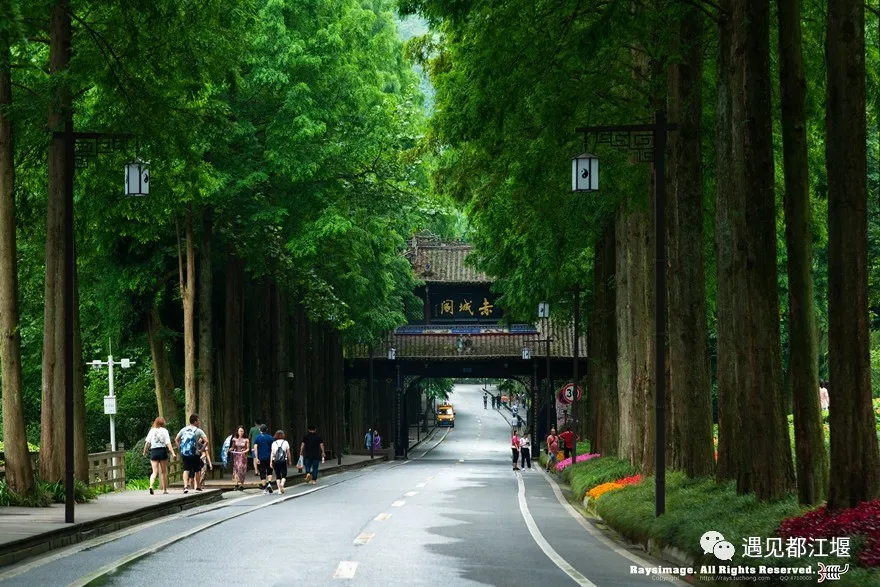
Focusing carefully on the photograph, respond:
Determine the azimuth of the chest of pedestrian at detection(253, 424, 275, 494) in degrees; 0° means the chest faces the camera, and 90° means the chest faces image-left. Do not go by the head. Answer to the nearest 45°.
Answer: approximately 180°

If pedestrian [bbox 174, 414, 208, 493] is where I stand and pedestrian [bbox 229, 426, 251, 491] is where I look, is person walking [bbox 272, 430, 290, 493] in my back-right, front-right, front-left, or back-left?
front-right

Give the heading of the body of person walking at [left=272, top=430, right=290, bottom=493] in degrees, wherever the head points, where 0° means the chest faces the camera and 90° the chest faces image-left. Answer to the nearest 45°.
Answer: approximately 180°

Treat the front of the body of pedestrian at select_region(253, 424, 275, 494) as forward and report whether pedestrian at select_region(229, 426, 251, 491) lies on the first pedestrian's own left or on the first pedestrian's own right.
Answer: on the first pedestrian's own left
